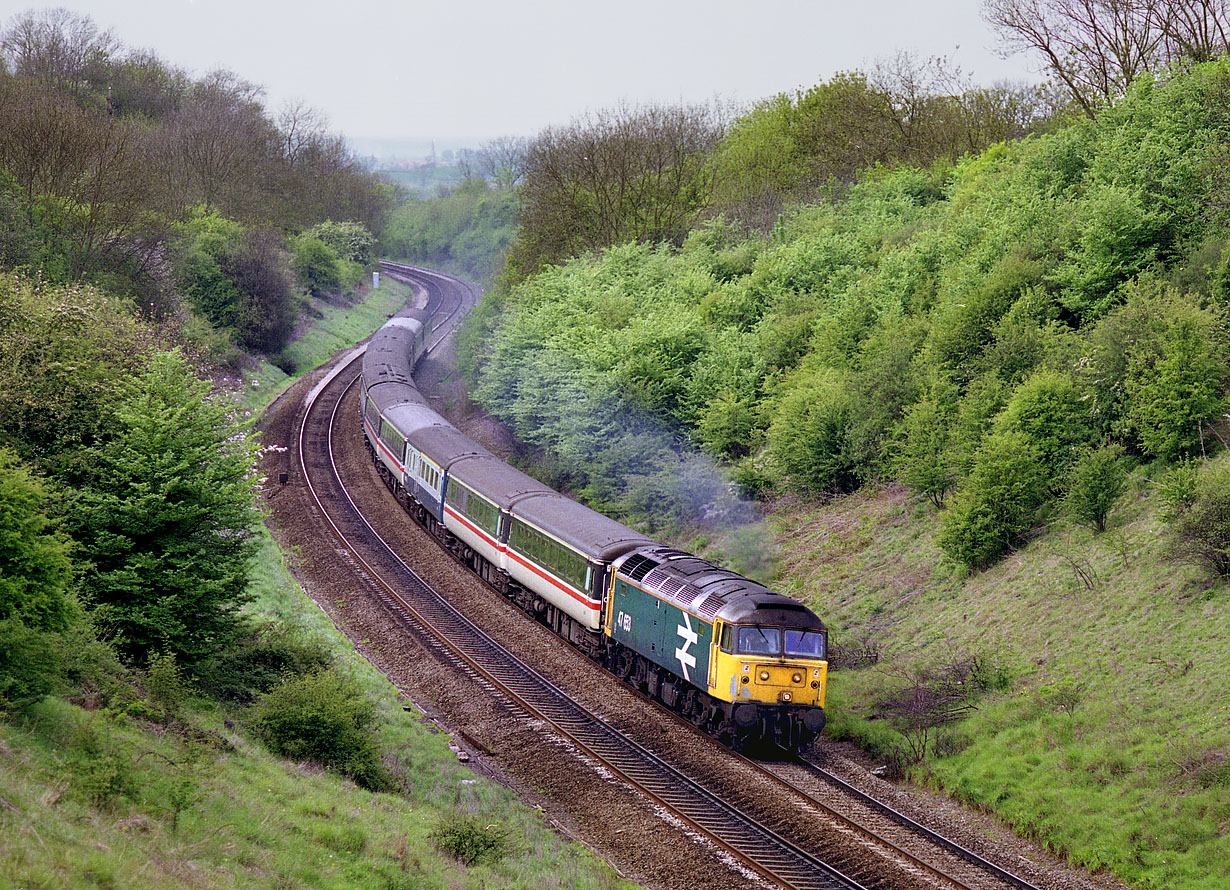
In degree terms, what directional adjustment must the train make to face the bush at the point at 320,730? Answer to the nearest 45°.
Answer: approximately 90° to its right

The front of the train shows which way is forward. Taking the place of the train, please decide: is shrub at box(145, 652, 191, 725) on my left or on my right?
on my right

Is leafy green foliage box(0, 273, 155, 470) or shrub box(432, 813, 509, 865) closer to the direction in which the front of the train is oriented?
the shrub

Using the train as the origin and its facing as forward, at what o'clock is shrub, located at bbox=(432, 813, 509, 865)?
The shrub is roughly at 2 o'clock from the train.

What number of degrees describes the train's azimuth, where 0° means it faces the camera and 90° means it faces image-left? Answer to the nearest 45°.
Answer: approximately 315°

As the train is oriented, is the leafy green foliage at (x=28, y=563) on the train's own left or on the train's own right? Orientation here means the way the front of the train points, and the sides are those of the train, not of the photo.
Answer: on the train's own right

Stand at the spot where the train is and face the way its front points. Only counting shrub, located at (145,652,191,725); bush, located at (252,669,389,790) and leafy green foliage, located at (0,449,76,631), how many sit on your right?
3

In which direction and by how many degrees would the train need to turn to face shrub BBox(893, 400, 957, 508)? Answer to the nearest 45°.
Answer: approximately 90° to its left
